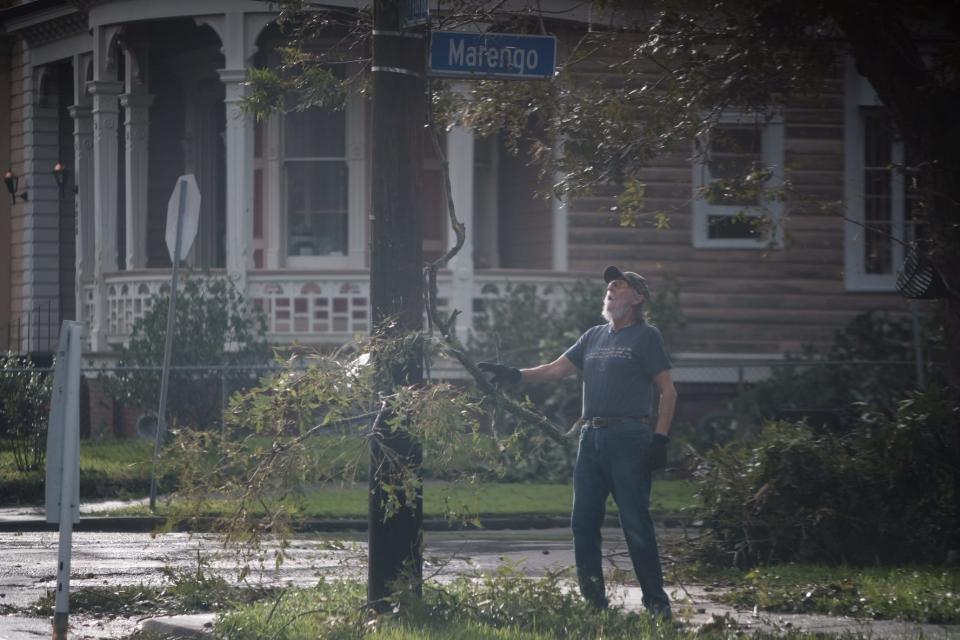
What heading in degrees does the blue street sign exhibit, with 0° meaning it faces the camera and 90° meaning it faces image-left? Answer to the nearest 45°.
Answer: approximately 0°

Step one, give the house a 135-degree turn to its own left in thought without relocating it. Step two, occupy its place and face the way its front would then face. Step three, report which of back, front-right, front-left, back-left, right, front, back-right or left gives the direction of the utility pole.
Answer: right

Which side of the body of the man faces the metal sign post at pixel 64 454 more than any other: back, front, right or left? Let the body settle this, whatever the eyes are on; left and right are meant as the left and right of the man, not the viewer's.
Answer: front

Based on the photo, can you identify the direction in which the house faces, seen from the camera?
facing the viewer and to the left of the viewer

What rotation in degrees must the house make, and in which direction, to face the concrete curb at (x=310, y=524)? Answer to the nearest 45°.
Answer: approximately 45° to its left

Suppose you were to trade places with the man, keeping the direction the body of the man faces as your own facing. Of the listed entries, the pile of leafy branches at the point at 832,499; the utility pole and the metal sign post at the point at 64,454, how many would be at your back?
1

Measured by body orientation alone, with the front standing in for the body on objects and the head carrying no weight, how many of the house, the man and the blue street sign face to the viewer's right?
0

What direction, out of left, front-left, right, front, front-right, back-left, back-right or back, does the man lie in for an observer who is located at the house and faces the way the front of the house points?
front-left

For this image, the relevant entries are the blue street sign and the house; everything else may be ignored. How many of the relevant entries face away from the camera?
0

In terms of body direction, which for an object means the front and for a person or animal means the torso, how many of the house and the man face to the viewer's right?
0

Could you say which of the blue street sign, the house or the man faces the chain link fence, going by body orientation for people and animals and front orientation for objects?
the house

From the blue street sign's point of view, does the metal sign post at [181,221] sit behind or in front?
behind

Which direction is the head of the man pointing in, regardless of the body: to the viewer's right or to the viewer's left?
to the viewer's left
